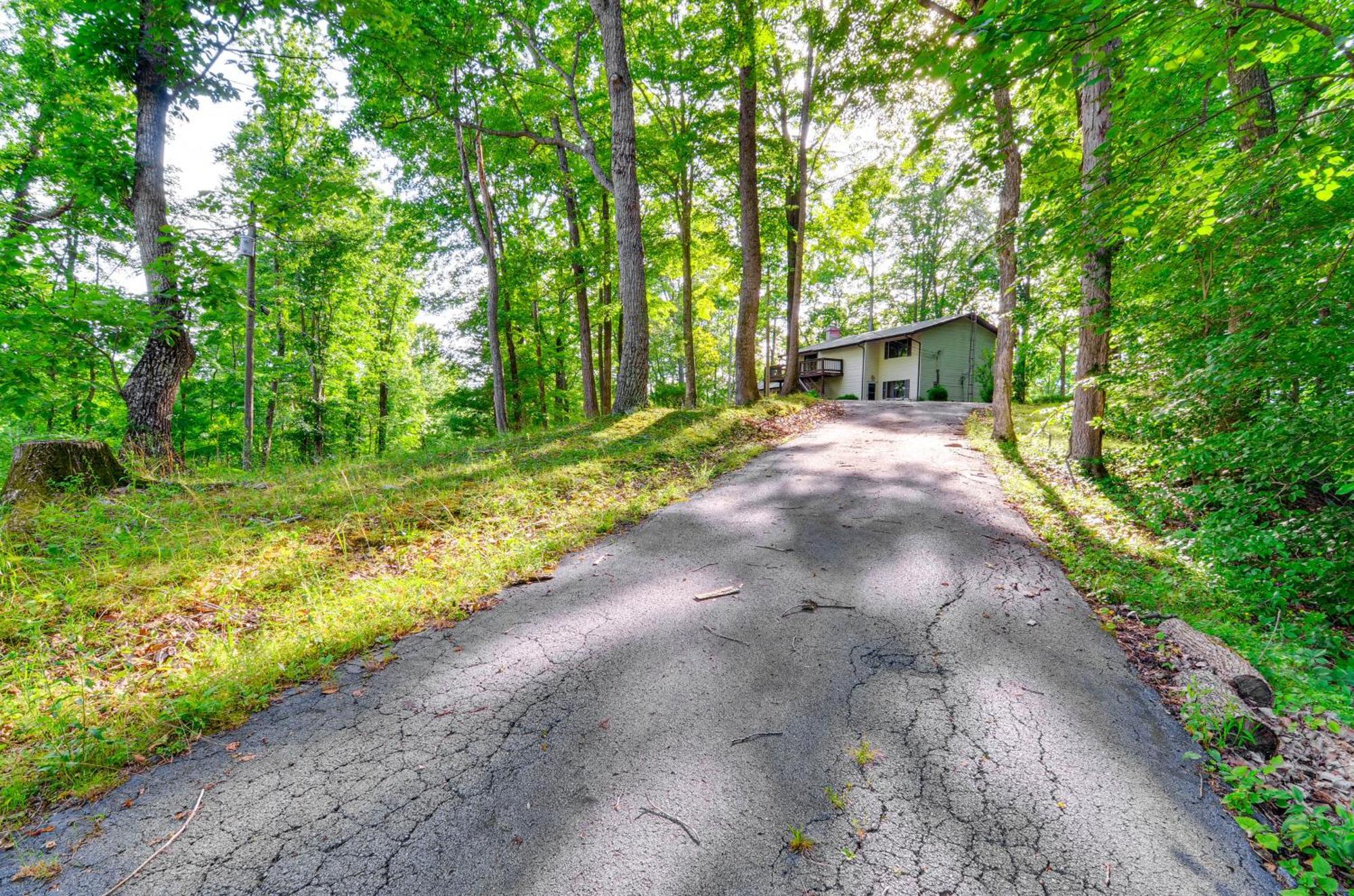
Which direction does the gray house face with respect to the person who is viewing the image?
facing the viewer and to the left of the viewer

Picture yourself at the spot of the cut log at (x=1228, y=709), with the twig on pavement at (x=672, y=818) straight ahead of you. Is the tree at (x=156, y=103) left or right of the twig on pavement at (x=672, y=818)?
right

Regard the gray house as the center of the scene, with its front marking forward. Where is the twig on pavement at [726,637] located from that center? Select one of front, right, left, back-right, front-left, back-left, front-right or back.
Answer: front-left

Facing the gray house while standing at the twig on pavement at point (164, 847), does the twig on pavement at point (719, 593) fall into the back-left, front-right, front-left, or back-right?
front-right

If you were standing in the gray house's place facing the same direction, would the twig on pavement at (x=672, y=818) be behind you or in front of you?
in front

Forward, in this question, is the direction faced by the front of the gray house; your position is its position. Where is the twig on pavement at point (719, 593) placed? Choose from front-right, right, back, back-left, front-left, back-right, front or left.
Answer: front-left

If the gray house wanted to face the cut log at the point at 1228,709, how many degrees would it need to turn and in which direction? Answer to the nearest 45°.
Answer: approximately 45° to its left

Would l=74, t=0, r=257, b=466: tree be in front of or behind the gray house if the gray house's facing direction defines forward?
in front
